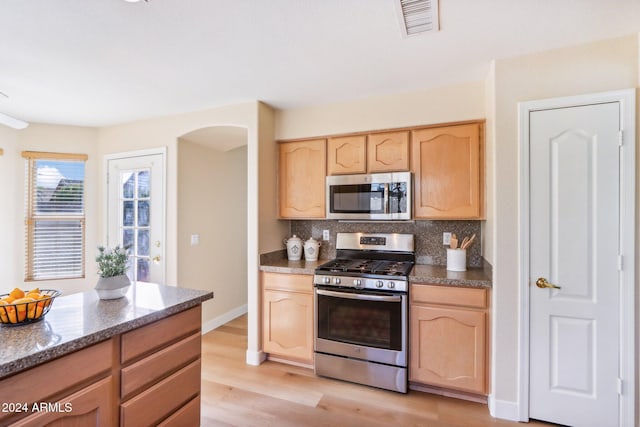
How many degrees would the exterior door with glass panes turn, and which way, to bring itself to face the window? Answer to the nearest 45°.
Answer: approximately 90° to its right

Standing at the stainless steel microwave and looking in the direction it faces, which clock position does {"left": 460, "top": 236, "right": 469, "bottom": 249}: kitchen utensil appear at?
The kitchen utensil is roughly at 9 o'clock from the stainless steel microwave.

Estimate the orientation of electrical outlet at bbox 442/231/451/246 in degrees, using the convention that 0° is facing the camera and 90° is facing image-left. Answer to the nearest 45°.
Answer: approximately 0°

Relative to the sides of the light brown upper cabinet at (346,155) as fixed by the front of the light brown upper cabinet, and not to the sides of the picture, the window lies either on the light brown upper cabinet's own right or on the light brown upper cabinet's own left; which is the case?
on the light brown upper cabinet's own right

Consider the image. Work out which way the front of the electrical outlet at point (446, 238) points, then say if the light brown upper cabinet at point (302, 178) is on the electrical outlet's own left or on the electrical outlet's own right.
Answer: on the electrical outlet's own right

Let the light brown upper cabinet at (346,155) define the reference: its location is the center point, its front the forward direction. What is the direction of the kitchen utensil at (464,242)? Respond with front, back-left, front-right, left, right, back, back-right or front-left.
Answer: left
